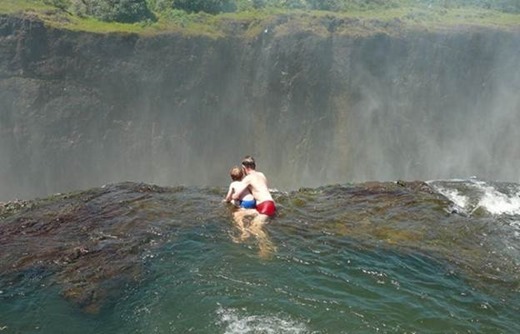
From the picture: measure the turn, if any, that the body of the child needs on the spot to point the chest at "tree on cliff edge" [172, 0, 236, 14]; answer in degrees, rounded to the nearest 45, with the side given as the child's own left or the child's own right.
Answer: approximately 45° to the child's own right

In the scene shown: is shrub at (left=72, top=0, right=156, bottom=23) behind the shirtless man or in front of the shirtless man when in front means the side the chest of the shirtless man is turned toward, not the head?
in front

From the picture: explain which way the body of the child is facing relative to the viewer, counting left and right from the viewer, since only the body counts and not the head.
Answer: facing away from the viewer and to the left of the viewer

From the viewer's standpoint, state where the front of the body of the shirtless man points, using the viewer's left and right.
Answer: facing away from the viewer and to the left of the viewer
